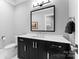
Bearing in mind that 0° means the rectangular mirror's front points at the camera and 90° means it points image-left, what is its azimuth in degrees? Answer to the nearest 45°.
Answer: approximately 45°

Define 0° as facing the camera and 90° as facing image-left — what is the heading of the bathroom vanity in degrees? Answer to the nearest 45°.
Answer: approximately 45°
